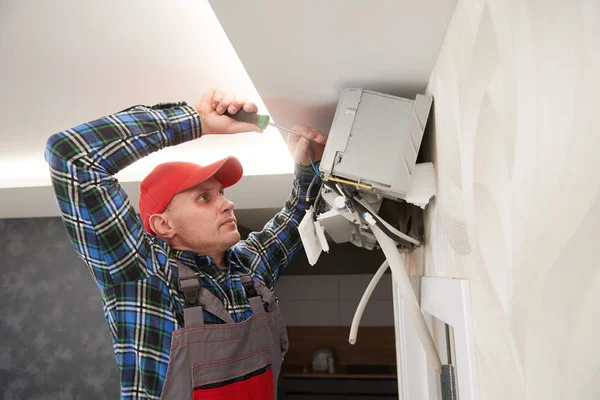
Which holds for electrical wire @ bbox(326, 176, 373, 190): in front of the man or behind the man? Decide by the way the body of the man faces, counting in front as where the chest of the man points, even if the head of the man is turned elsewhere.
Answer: in front

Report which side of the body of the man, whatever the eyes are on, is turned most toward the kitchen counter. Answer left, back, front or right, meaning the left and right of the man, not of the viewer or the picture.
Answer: left

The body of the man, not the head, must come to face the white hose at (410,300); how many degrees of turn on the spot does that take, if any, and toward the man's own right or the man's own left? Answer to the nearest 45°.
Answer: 0° — they already face it

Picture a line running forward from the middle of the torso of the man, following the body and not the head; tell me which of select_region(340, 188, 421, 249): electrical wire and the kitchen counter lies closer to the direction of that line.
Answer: the electrical wire

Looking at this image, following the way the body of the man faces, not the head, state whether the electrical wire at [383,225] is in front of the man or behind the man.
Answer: in front

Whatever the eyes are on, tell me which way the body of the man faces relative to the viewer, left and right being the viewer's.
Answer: facing the viewer and to the right of the viewer

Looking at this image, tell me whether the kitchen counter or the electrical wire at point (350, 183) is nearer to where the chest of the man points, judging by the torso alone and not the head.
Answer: the electrical wire
